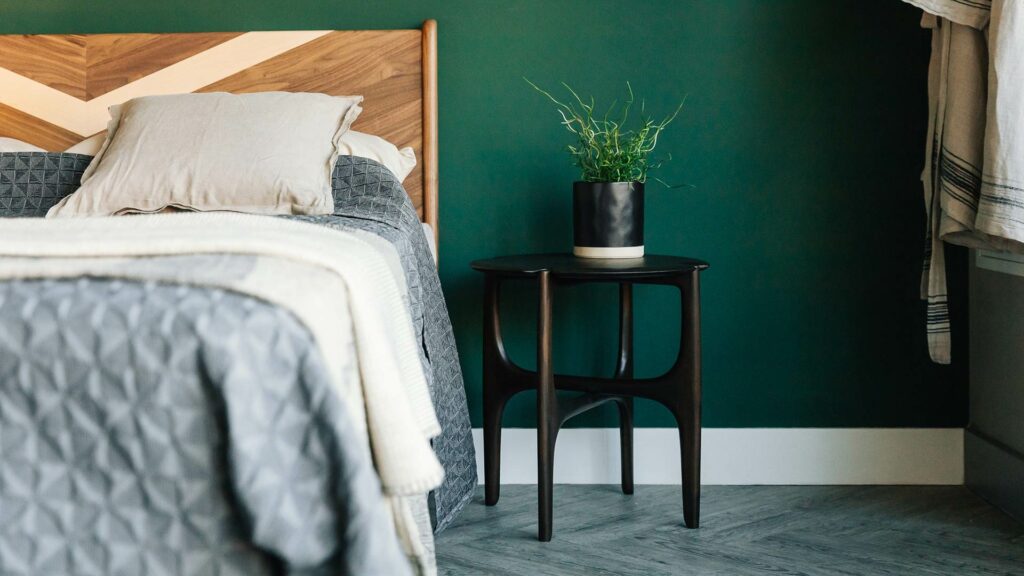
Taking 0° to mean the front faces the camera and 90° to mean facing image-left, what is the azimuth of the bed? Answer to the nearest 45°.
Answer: approximately 0°

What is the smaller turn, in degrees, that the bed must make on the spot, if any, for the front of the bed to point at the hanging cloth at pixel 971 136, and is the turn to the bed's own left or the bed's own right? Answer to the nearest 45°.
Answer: approximately 90° to the bed's own left

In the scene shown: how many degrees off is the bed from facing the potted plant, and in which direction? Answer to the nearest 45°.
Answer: approximately 135° to its left

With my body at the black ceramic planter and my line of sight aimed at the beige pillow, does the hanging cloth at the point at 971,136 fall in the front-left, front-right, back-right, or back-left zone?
back-left

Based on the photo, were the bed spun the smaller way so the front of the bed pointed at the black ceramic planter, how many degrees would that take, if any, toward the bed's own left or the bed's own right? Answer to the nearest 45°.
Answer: approximately 135° to the bed's own left

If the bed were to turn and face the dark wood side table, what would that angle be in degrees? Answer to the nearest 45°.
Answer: approximately 135° to its left
